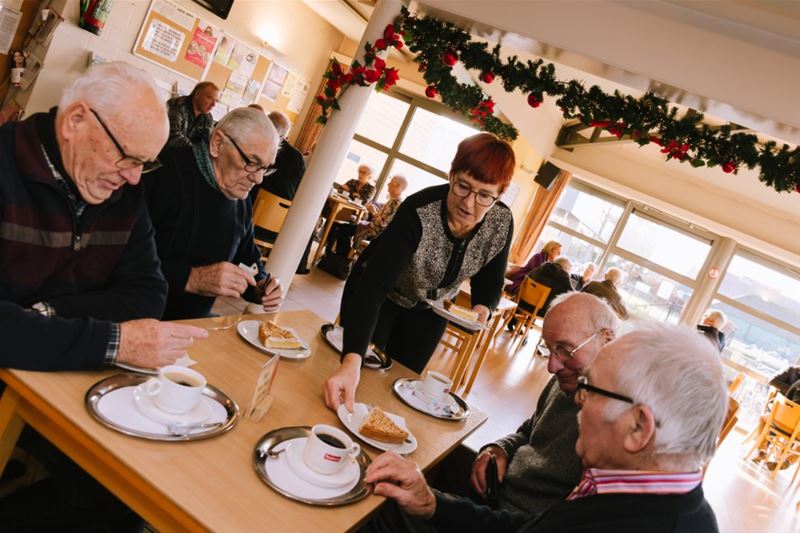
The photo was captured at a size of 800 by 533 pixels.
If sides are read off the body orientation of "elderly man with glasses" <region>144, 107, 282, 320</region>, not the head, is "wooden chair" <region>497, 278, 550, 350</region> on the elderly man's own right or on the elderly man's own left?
on the elderly man's own left

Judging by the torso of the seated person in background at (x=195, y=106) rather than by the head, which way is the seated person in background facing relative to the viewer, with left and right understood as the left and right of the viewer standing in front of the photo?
facing the viewer and to the right of the viewer

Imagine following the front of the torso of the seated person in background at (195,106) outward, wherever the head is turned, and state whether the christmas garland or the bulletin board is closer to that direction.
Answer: the christmas garland

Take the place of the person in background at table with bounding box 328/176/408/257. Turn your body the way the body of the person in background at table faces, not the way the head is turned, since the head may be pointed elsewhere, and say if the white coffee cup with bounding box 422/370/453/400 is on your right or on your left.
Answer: on your left

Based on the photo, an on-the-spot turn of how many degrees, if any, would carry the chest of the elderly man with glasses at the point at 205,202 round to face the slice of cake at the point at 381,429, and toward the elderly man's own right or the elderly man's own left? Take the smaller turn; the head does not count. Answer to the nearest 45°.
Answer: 0° — they already face it

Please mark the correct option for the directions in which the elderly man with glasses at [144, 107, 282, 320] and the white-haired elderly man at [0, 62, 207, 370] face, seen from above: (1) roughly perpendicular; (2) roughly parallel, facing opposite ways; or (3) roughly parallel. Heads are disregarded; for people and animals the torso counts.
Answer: roughly parallel

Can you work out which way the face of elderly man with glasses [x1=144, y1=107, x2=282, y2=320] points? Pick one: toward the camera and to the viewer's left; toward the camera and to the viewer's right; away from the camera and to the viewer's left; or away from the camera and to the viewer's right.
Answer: toward the camera and to the viewer's right

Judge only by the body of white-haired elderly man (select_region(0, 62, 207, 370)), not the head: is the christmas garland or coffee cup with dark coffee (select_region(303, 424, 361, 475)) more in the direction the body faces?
the coffee cup with dark coffee

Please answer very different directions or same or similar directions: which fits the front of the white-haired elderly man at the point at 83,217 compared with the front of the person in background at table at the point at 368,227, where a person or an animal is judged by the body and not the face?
very different directions
